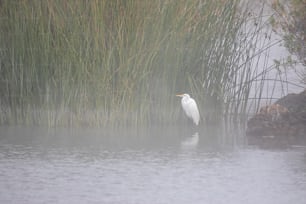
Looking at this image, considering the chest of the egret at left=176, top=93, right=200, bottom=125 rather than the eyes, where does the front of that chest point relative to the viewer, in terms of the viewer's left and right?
facing to the left of the viewer

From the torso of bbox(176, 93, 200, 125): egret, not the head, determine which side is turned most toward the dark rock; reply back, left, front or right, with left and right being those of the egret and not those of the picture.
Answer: back
